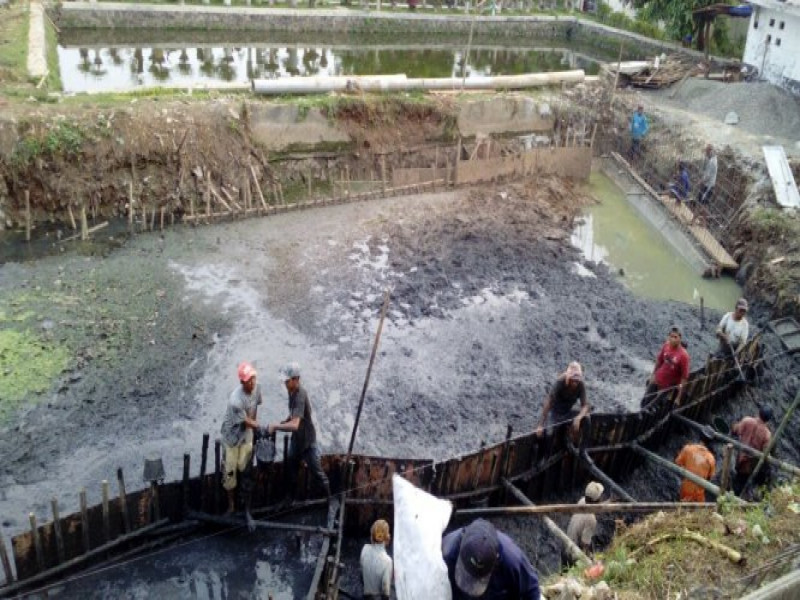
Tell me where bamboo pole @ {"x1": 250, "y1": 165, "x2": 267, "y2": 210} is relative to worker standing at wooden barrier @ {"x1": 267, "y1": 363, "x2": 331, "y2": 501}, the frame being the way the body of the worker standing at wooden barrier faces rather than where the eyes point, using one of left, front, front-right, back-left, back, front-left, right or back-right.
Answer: right

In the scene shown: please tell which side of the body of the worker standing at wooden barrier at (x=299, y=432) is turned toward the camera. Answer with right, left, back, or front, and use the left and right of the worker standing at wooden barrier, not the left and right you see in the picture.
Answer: left

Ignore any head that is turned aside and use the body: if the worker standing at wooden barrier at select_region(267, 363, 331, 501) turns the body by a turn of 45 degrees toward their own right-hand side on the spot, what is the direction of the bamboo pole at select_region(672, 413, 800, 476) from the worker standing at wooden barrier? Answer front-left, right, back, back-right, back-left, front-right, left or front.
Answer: back-right

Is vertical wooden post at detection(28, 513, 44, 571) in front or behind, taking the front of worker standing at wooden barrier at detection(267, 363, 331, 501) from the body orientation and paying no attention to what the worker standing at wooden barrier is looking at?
in front

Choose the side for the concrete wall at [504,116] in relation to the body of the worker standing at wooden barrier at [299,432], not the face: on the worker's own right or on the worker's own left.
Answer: on the worker's own right

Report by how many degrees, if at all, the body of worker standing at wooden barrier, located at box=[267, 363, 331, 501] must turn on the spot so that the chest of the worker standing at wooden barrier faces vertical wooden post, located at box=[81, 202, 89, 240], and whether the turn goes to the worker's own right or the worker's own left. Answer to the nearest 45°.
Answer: approximately 45° to the worker's own right

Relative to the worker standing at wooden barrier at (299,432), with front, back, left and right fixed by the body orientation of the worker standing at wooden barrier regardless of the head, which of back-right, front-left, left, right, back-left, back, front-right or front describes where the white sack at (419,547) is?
left

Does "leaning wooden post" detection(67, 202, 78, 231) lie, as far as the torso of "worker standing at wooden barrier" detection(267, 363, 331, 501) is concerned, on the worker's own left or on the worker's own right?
on the worker's own right

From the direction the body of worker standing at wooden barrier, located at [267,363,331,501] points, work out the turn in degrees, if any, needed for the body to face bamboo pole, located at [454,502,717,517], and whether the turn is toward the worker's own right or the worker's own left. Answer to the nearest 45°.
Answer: approximately 135° to the worker's own left

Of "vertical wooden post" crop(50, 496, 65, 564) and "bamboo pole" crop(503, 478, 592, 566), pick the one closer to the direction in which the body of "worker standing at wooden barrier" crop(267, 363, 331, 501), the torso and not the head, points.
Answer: the vertical wooden post

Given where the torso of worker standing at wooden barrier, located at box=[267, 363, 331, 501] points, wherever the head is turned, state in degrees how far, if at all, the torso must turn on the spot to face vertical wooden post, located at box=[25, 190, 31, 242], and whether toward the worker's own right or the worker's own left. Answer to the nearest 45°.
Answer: approximately 45° to the worker's own right

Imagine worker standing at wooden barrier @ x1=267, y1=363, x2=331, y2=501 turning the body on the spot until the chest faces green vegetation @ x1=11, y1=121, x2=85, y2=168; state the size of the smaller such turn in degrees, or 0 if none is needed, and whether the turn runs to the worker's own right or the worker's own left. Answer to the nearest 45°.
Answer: approximately 45° to the worker's own right
